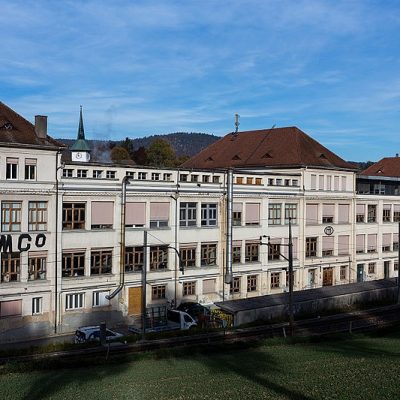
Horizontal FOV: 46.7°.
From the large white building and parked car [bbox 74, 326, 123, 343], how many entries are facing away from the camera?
0

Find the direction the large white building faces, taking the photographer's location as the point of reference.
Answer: facing the viewer and to the right of the viewer
